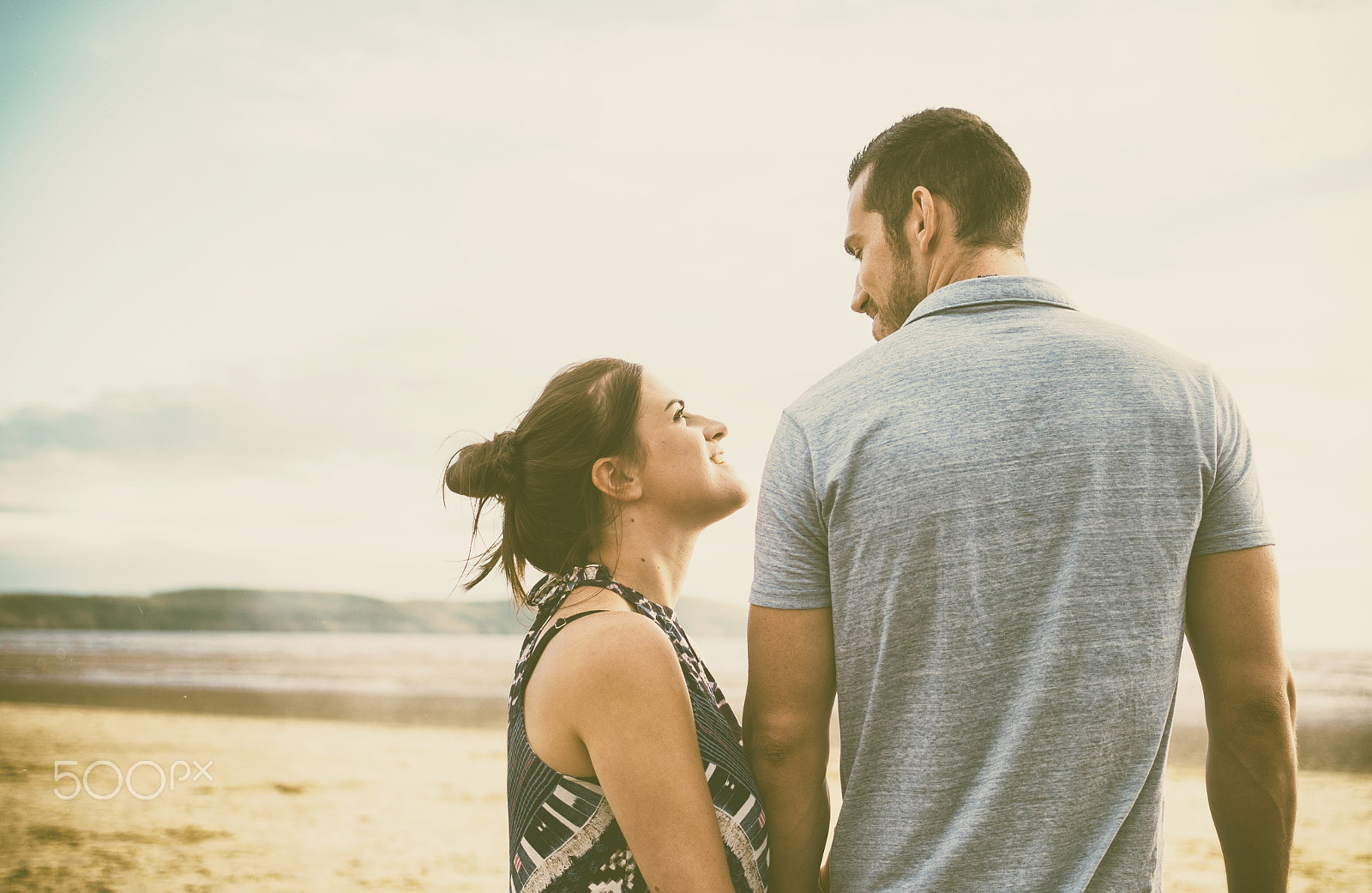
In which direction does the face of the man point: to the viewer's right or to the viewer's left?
to the viewer's left

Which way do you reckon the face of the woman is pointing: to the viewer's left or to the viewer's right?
to the viewer's right

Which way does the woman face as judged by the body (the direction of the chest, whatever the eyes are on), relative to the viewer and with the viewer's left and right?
facing to the right of the viewer

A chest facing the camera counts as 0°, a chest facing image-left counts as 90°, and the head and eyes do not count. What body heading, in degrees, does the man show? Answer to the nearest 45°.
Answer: approximately 180°
